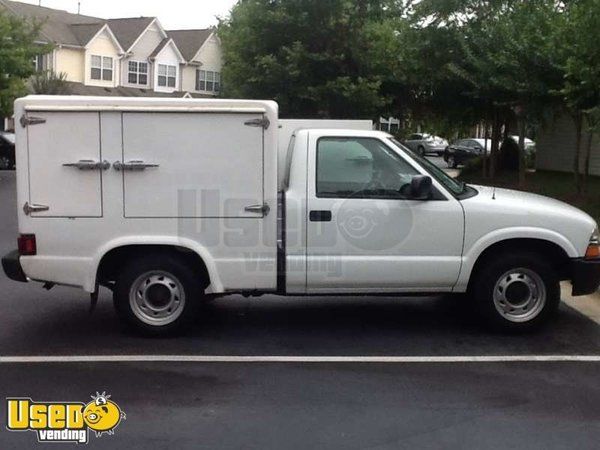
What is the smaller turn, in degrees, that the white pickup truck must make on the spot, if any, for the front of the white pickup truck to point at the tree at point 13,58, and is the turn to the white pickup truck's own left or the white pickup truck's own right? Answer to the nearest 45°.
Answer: approximately 135° to the white pickup truck's own left

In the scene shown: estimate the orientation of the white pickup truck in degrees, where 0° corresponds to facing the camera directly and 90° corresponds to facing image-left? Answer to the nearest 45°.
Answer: approximately 270°

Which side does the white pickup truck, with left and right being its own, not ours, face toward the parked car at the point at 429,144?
left

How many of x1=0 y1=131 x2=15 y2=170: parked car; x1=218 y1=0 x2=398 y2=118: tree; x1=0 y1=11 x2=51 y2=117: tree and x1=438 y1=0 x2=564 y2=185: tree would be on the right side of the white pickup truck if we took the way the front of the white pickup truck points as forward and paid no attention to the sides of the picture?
0

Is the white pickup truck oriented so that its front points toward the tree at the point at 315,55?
no

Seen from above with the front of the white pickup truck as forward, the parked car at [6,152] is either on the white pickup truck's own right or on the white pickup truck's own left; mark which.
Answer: on the white pickup truck's own left

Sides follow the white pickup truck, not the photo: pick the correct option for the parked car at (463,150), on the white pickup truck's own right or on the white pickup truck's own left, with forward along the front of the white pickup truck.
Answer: on the white pickup truck's own left

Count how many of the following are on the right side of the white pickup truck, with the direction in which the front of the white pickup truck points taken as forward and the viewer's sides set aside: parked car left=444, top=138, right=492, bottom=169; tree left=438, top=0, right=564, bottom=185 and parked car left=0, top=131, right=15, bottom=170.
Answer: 0

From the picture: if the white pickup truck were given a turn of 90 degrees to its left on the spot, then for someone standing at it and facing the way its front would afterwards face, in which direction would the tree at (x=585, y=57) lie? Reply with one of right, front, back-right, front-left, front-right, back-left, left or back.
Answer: front-right

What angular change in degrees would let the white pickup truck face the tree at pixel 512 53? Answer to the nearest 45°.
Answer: approximately 45° to its left

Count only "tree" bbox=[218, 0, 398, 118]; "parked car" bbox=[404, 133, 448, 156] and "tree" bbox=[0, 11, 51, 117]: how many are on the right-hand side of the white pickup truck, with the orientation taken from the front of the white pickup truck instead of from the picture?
0

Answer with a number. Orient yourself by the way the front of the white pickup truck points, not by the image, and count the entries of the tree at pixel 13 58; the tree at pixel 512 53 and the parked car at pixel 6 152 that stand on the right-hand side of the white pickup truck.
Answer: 0
